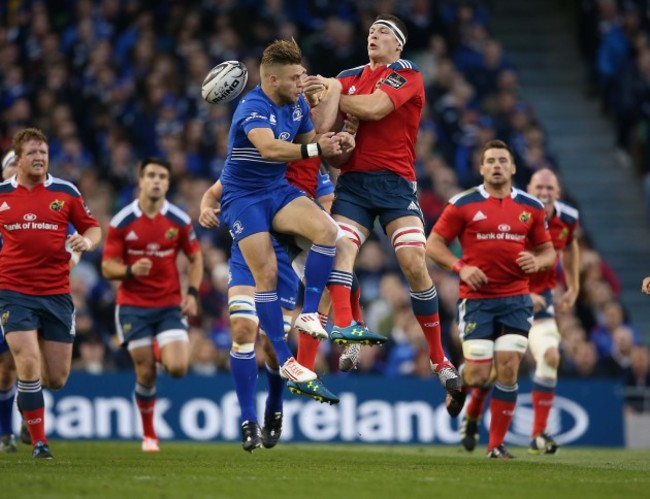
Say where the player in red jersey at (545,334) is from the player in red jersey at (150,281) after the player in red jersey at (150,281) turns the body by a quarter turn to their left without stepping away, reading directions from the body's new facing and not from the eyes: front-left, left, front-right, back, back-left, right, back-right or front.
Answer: front

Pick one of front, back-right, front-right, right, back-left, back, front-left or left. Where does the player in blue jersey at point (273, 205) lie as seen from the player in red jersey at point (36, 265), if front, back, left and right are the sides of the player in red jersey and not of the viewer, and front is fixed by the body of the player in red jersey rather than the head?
front-left

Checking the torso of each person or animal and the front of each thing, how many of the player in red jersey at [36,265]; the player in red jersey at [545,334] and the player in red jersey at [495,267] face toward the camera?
3

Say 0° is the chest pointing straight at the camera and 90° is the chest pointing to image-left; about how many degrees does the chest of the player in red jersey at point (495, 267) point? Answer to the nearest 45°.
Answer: approximately 0°

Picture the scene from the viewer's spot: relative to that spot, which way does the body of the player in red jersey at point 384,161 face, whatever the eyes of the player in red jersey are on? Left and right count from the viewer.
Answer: facing the viewer and to the left of the viewer

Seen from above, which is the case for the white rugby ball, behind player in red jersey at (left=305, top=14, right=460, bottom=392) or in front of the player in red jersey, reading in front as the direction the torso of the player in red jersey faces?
in front

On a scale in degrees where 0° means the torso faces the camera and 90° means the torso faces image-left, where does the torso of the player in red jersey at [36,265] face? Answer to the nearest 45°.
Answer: approximately 0°

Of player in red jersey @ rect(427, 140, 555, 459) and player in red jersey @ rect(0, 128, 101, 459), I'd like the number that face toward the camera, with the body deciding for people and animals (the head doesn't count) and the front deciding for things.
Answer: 2

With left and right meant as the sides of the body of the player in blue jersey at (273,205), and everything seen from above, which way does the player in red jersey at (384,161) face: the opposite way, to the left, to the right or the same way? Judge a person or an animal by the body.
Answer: to the right
